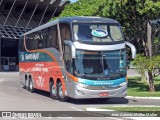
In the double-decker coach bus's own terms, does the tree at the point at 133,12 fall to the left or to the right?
on its left

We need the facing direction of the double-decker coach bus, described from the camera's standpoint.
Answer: facing the viewer and to the right of the viewer
